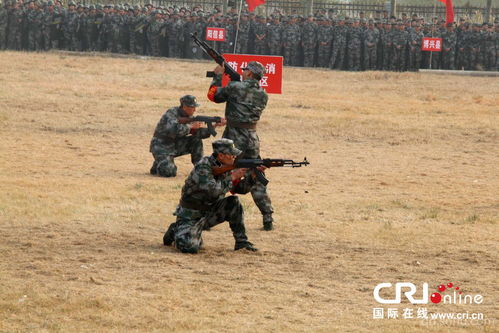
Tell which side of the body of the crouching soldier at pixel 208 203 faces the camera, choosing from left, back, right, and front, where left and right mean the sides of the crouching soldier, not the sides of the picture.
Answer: right

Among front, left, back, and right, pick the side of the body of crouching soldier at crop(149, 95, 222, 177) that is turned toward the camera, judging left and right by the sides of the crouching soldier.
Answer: right

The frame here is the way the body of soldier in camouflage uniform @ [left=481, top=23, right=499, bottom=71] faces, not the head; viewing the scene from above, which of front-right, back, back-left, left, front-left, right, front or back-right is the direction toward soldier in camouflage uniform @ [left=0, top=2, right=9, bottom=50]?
right

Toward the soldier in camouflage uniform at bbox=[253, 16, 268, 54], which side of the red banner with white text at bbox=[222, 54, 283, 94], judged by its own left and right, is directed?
back

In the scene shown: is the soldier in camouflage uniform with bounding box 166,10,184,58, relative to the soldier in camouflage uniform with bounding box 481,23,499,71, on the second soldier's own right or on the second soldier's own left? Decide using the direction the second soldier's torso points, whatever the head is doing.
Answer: on the second soldier's own right

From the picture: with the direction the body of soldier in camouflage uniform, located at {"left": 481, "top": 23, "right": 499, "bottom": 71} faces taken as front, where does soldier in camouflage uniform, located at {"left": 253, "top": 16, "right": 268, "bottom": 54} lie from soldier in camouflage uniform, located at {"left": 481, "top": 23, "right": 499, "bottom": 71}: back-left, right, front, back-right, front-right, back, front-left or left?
right

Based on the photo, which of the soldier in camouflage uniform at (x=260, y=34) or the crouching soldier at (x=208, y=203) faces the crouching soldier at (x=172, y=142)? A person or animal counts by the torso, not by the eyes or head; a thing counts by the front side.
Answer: the soldier in camouflage uniform

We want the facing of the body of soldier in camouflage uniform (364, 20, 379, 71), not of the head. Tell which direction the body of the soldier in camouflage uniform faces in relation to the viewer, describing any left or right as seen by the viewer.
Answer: facing the viewer

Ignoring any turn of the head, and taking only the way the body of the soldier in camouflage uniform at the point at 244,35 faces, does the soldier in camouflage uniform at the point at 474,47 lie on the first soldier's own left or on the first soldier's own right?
on the first soldier's own left

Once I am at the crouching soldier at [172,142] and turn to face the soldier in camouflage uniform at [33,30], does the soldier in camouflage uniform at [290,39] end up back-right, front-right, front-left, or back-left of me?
front-right

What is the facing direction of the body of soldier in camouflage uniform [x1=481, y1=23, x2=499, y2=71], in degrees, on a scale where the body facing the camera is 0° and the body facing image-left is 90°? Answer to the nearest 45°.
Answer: approximately 0°

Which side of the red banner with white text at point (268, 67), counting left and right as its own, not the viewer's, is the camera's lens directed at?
front

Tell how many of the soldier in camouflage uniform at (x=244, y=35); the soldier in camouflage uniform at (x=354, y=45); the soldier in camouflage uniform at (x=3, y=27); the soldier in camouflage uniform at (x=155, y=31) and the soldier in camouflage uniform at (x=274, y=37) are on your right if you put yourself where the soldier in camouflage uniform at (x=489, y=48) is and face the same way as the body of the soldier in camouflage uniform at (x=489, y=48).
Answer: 5

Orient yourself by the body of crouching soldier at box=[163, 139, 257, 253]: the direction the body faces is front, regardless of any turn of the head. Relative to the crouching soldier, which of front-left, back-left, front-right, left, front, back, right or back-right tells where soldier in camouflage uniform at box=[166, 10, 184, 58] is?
left

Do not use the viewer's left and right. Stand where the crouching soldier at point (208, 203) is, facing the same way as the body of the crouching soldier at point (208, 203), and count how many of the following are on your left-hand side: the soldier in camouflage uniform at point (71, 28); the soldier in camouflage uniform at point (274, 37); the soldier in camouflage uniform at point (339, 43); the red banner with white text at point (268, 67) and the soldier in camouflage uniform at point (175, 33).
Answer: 5

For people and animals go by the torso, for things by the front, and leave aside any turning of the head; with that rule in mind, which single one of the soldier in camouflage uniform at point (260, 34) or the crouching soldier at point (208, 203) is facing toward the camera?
the soldier in camouflage uniform

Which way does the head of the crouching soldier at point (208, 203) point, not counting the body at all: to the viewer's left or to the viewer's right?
to the viewer's right

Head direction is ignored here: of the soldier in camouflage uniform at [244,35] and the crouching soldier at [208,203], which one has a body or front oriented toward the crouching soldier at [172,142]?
the soldier in camouflage uniform

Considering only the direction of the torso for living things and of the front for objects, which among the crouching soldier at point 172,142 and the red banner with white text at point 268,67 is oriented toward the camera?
the red banner with white text
